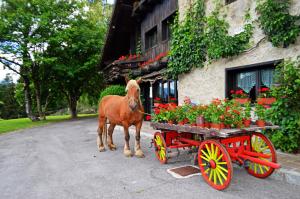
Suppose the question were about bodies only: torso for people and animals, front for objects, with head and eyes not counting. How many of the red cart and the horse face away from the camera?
0

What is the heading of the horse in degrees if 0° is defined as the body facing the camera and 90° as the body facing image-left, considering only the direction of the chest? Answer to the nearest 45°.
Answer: approximately 315°

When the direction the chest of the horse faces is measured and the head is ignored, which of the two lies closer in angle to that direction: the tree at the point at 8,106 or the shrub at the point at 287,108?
the shrub

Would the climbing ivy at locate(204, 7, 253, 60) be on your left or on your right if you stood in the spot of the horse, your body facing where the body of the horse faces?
on your left

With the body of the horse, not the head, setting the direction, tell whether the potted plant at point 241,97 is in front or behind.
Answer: in front
